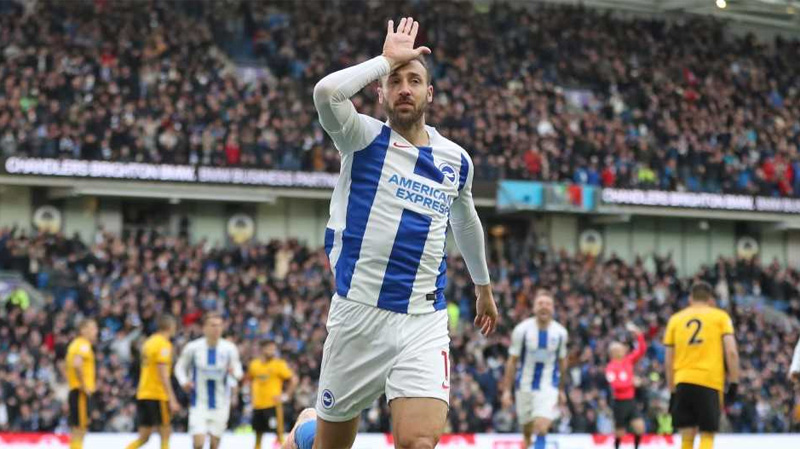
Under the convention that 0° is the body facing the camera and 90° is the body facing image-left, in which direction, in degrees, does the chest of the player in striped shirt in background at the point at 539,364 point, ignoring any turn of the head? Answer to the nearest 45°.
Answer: approximately 0°

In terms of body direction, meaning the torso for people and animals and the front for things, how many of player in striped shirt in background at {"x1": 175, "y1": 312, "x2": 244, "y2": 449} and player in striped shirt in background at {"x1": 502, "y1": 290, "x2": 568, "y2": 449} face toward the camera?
2

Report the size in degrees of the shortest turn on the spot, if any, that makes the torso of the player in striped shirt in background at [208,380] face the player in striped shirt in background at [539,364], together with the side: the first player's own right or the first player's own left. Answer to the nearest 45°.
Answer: approximately 45° to the first player's own left

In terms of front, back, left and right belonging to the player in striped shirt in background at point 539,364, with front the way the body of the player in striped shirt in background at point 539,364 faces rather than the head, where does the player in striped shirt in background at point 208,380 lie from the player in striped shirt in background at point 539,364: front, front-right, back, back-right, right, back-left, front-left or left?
right
